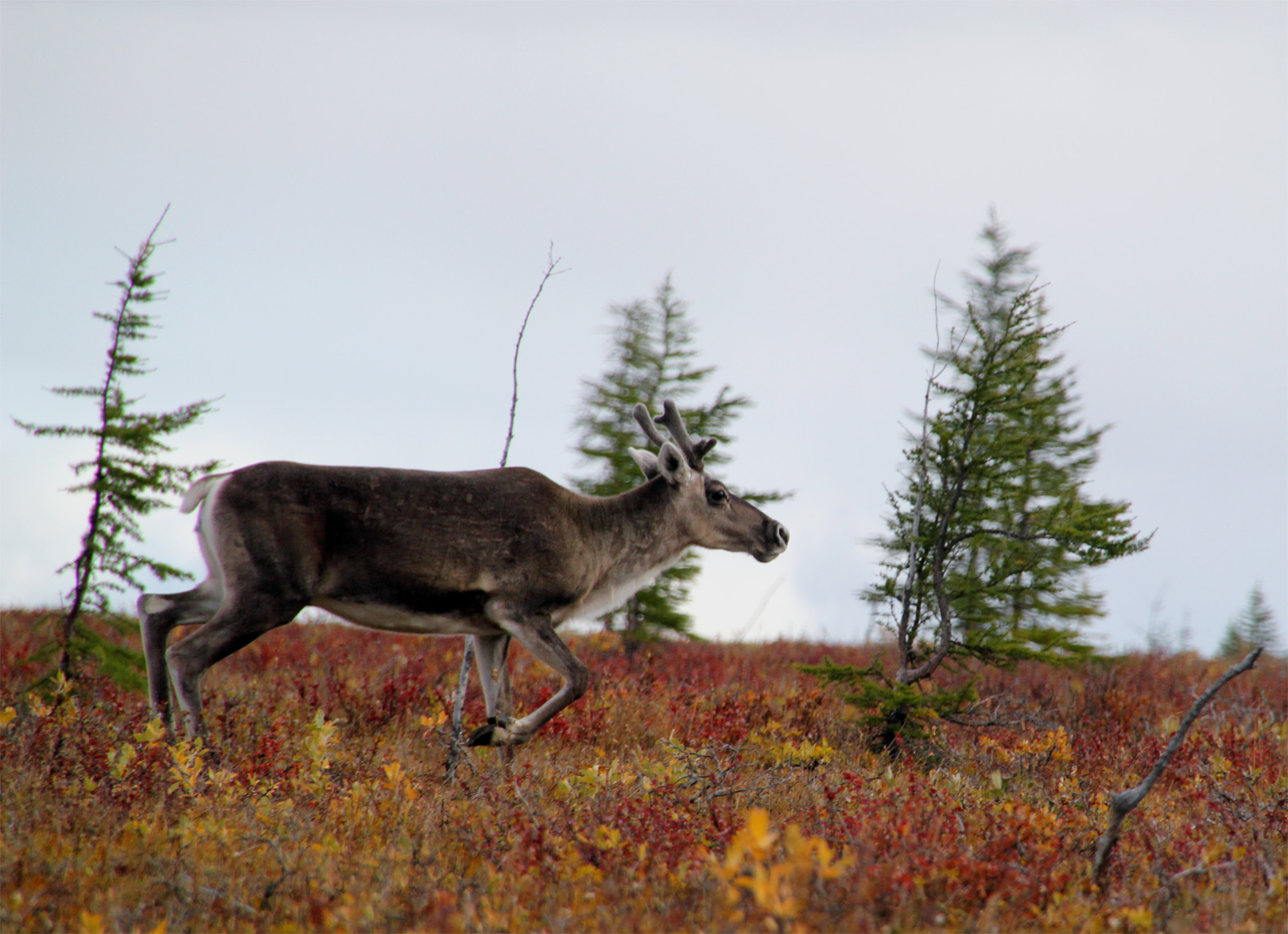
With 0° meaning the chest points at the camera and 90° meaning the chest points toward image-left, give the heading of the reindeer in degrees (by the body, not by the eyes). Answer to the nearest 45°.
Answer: approximately 270°

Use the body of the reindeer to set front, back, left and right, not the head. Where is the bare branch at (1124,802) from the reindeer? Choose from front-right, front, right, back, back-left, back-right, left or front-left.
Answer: front-right

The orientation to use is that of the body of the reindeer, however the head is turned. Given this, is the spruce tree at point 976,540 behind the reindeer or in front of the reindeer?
in front
